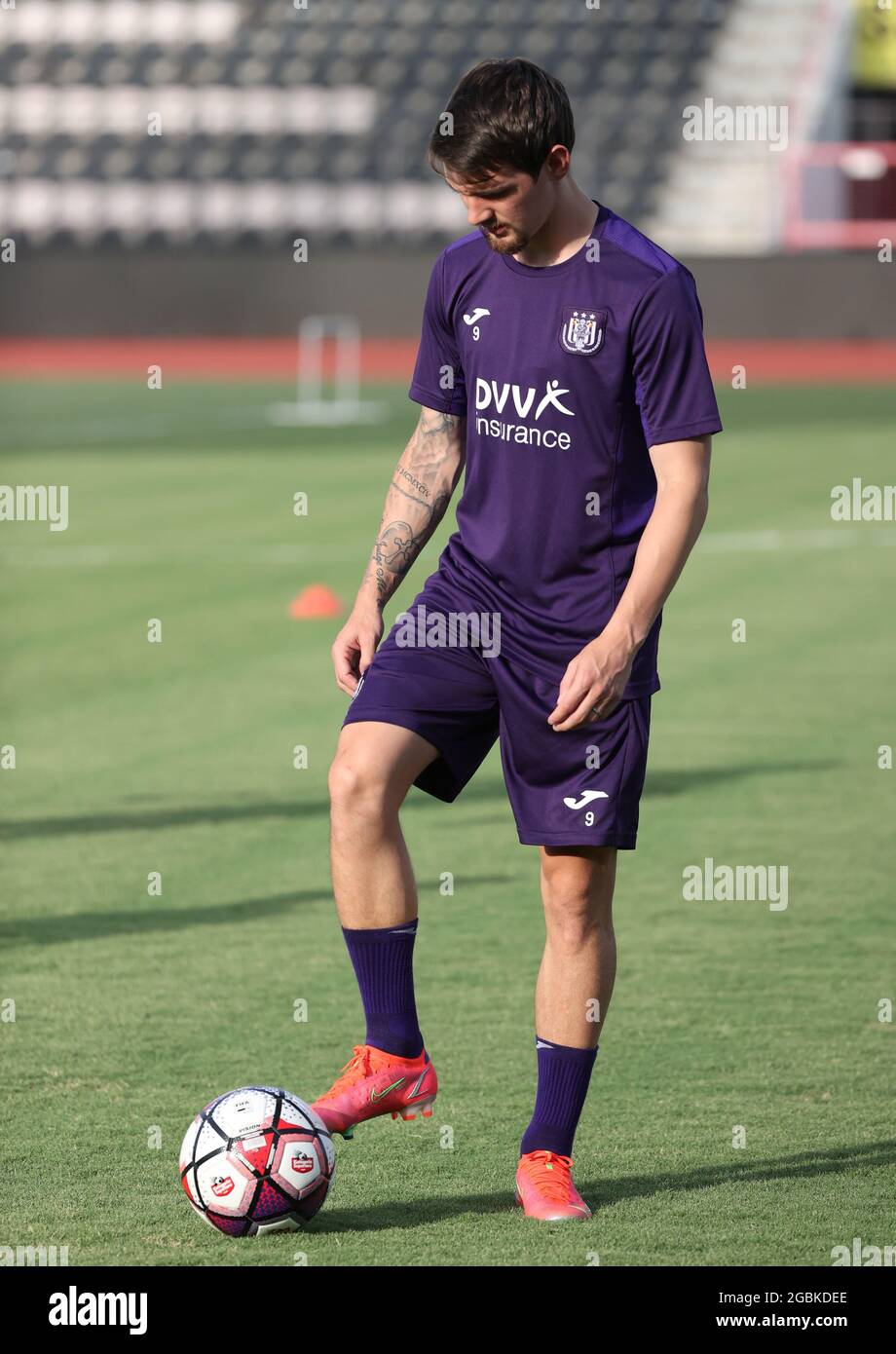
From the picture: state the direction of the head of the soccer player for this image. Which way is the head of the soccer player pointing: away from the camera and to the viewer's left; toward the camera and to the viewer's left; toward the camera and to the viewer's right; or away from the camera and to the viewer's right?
toward the camera and to the viewer's left

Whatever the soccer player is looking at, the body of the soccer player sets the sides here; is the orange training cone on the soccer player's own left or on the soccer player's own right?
on the soccer player's own right

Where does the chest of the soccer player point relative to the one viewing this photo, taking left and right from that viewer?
facing the viewer and to the left of the viewer
